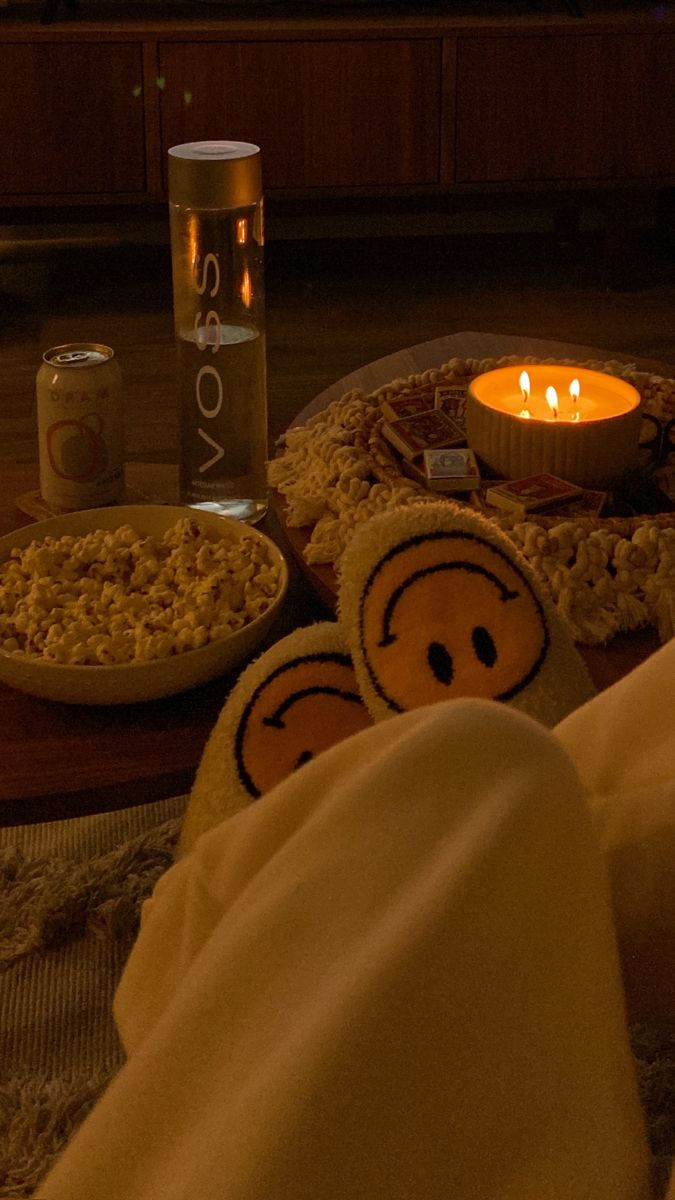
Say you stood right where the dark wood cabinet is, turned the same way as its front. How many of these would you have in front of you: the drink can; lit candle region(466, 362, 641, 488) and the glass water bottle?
3

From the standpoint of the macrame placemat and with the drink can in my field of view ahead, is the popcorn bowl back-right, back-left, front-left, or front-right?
front-left

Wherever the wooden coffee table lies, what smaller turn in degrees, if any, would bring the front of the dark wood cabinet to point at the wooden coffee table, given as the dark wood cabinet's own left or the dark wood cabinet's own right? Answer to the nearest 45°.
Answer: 0° — it already faces it

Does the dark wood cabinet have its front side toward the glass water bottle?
yes

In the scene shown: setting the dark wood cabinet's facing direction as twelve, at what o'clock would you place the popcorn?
The popcorn is roughly at 12 o'clock from the dark wood cabinet.

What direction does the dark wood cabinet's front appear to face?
toward the camera

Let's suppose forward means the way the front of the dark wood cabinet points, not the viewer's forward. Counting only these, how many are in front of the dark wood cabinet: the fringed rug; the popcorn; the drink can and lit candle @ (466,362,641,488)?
4

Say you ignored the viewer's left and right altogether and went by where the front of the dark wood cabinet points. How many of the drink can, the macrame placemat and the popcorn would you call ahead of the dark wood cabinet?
3

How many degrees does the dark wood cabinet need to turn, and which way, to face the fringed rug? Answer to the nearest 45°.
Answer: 0° — it already faces it

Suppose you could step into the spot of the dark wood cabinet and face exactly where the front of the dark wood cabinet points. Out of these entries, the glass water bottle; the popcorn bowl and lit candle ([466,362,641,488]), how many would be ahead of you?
3

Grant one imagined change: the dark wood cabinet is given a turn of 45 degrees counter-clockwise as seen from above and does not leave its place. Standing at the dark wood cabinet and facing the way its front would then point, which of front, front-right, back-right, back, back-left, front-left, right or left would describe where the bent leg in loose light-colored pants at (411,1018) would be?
front-right

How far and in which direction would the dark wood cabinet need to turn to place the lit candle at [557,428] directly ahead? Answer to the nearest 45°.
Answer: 0° — it already faces it

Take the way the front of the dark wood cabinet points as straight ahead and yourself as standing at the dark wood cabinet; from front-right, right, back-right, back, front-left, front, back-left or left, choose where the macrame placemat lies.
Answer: front

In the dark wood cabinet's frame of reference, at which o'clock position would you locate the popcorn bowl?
The popcorn bowl is roughly at 12 o'clock from the dark wood cabinet.

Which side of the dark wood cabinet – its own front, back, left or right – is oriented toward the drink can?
front
